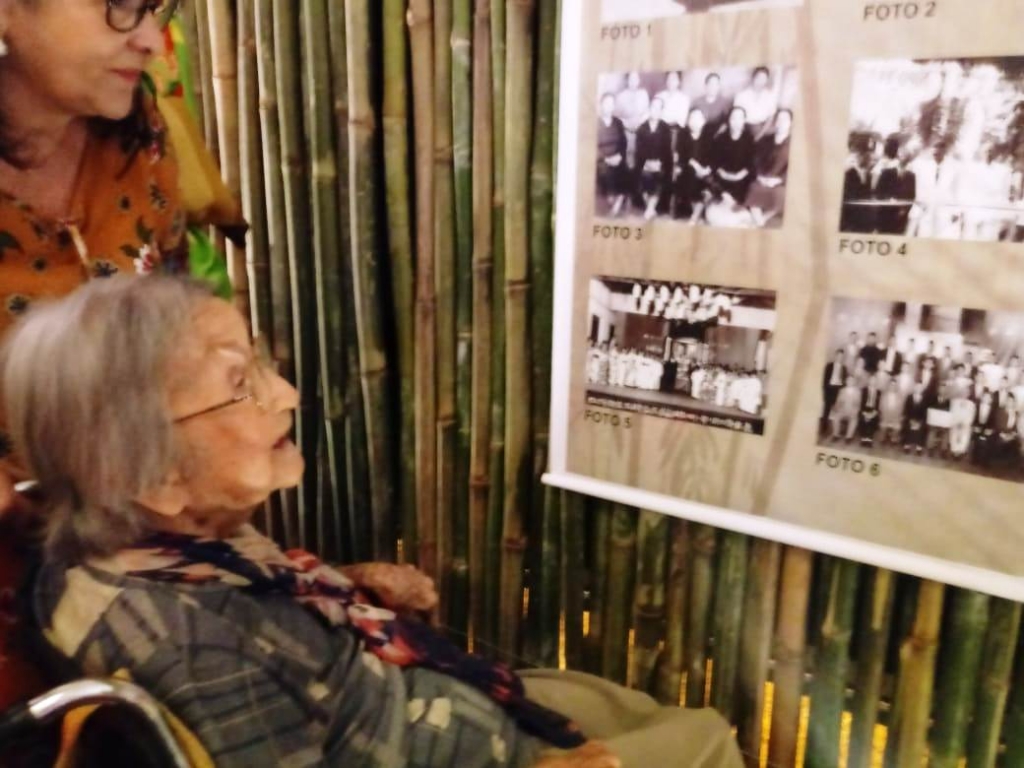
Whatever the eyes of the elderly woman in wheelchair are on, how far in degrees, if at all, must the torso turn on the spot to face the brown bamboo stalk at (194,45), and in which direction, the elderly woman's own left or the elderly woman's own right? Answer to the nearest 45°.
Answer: approximately 90° to the elderly woman's own left

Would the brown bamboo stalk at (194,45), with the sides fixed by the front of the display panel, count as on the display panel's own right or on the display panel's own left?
on the display panel's own right

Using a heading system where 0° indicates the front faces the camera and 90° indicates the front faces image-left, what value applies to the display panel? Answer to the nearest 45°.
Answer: approximately 45°

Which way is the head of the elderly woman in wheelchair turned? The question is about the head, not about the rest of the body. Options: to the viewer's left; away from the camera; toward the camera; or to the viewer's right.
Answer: to the viewer's right

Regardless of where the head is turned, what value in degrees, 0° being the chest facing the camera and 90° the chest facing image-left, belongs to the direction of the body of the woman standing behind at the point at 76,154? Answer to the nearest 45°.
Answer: approximately 315°

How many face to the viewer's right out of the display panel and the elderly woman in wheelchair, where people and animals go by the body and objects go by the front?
1

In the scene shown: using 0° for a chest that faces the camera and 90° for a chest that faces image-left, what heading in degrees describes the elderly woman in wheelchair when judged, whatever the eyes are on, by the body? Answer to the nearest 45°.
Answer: approximately 270°

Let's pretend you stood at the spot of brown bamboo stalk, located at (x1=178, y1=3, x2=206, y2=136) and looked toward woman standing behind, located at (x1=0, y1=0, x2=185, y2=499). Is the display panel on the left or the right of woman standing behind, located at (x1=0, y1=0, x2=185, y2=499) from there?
left

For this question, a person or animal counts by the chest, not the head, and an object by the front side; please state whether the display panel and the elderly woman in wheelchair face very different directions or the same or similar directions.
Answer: very different directions

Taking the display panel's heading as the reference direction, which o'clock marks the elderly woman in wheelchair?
The elderly woman in wheelchair is roughly at 12 o'clock from the display panel.

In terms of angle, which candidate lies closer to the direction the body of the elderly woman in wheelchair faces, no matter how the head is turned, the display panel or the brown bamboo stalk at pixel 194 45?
the display panel

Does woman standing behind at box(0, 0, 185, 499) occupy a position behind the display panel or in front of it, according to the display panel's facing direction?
in front

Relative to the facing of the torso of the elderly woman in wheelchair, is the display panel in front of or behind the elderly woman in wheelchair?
in front
